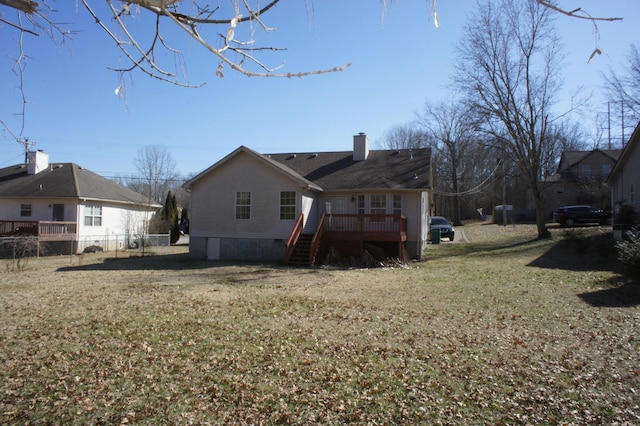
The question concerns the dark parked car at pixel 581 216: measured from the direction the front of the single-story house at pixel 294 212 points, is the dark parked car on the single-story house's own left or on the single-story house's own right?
on the single-story house's own right

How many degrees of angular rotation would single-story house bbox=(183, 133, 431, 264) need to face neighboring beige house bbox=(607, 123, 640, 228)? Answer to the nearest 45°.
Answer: approximately 90° to its right

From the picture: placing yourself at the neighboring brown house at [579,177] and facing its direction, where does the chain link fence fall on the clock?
The chain link fence is roughly at 1 o'clock from the neighboring brown house.

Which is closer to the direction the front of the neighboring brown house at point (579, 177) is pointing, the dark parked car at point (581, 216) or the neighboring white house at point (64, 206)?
the dark parked car

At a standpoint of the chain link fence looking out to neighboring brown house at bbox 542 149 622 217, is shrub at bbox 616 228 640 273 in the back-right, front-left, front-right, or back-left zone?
front-right

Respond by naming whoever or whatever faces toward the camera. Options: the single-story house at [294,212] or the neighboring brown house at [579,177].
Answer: the neighboring brown house

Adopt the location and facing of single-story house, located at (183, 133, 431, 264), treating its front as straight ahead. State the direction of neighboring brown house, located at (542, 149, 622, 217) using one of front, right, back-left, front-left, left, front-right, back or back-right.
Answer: front-right

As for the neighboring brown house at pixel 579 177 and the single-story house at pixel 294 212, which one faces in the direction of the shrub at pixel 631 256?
the neighboring brown house

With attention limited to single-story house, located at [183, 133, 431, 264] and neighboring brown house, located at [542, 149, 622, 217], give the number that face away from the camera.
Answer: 1

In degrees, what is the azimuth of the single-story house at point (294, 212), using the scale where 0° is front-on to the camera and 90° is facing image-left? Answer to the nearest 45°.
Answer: approximately 180°

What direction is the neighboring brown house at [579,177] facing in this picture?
toward the camera

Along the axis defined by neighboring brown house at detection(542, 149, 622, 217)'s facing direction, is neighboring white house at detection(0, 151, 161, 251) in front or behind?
in front

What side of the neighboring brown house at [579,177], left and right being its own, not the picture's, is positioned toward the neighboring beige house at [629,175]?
front

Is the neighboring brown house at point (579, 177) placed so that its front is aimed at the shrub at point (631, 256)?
yes
